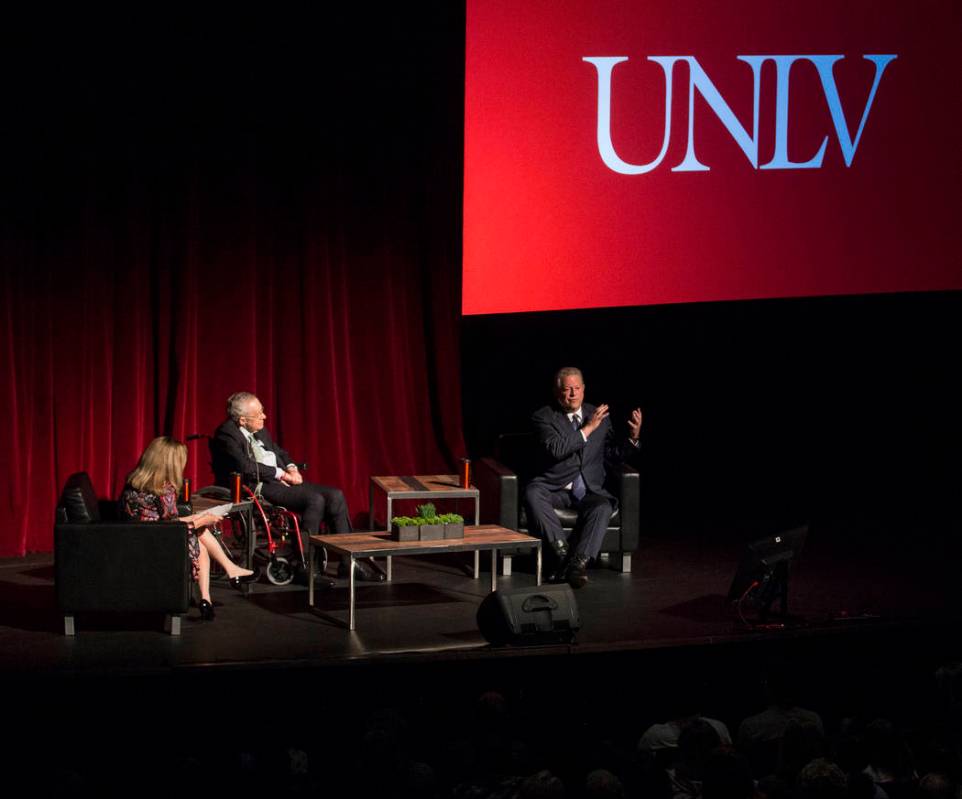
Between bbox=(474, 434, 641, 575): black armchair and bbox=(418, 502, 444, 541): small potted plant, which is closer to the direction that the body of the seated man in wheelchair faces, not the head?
the small potted plant

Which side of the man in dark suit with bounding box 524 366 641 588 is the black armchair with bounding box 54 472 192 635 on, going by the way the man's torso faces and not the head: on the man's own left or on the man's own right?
on the man's own right

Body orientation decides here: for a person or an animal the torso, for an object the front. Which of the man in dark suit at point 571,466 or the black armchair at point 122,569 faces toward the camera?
the man in dark suit

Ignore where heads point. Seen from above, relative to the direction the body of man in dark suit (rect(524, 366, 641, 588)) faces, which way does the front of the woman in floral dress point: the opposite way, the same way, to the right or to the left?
to the left

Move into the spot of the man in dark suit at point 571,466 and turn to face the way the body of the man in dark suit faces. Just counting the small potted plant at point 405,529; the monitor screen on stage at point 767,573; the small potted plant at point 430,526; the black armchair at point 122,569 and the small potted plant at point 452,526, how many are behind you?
0

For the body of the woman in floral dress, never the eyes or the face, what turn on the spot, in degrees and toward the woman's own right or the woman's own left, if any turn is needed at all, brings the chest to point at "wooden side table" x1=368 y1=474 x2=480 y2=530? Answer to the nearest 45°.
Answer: approximately 45° to the woman's own left

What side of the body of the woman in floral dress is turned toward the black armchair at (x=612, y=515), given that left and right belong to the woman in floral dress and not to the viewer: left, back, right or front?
front

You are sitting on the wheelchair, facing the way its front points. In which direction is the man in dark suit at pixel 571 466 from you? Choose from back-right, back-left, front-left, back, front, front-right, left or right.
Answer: front-left

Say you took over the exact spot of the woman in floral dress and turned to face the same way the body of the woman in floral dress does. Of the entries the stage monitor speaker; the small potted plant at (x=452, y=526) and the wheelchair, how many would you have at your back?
0

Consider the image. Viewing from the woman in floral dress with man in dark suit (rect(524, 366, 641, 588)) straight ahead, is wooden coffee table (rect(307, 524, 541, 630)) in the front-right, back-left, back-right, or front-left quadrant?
front-right

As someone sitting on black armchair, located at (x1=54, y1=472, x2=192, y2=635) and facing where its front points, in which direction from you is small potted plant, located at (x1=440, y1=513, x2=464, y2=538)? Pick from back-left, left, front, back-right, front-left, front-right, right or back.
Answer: front

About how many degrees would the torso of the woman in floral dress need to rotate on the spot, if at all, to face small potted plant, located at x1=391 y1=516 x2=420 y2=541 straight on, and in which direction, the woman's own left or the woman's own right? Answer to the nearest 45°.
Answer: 0° — they already face it

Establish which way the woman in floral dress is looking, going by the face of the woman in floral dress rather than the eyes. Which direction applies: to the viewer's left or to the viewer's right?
to the viewer's right

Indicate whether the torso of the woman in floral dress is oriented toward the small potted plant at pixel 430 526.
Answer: yes

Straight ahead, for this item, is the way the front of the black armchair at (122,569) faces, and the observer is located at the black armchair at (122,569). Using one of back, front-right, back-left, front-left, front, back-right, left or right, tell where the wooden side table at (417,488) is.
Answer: front-left

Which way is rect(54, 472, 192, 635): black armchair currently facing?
to the viewer's right

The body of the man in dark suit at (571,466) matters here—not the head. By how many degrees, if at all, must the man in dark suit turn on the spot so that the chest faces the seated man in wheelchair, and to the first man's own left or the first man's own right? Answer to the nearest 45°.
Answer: approximately 90° to the first man's own right

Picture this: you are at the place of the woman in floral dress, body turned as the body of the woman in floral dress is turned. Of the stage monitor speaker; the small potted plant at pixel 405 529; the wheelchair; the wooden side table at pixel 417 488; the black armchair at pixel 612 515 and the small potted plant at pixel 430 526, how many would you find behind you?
0

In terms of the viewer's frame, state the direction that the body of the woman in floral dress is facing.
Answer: to the viewer's right

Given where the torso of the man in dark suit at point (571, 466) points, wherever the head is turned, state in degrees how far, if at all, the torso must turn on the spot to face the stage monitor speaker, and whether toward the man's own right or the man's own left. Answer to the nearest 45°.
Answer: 0° — they already face it

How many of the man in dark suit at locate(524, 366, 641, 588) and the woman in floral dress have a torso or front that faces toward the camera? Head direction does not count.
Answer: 1

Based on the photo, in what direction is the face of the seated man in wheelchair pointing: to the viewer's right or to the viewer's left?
to the viewer's right

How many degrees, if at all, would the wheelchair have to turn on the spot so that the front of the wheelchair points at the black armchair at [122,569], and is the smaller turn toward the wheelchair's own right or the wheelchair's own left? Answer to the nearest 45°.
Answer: approximately 90° to the wheelchair's own right
